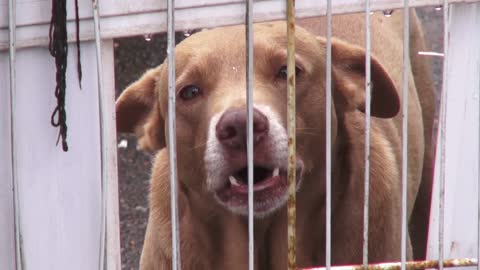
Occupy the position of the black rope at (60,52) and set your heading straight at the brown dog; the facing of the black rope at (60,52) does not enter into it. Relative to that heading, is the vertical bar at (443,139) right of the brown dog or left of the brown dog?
right

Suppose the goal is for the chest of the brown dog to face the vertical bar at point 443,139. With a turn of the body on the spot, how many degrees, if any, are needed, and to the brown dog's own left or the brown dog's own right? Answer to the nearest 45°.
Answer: approximately 45° to the brown dog's own left

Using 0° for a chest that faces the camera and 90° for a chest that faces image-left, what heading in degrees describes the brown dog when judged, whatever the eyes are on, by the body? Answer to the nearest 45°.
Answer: approximately 0°
